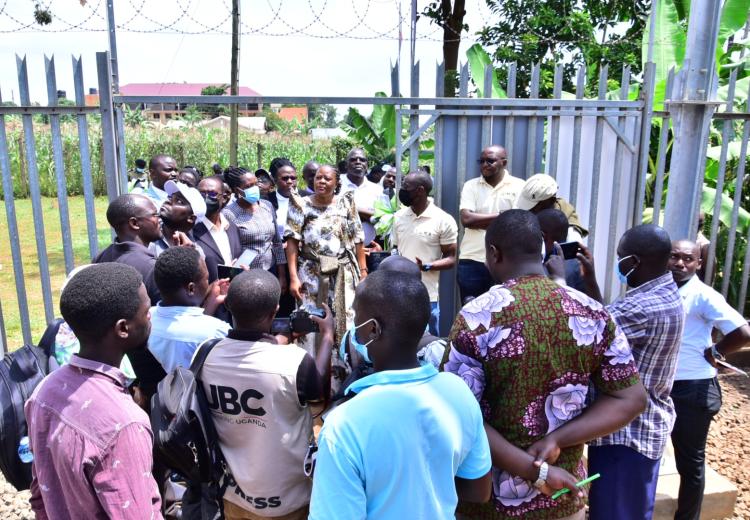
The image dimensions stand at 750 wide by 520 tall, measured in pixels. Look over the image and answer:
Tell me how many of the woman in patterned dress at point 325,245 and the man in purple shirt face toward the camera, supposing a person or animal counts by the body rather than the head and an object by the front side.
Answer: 1

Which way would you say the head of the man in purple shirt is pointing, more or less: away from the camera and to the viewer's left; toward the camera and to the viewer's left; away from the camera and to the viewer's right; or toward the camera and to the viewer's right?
away from the camera and to the viewer's right

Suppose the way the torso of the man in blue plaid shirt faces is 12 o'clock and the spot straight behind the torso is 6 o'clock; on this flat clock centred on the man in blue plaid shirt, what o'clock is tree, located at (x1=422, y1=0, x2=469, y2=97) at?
The tree is roughly at 1 o'clock from the man in blue plaid shirt.

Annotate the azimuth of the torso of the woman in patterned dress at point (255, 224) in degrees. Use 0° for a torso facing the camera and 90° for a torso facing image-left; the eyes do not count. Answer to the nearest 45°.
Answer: approximately 315°

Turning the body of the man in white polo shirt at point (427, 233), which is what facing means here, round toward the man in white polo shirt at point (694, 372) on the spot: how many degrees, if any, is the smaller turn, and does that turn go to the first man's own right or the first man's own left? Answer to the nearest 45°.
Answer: approximately 90° to the first man's own left

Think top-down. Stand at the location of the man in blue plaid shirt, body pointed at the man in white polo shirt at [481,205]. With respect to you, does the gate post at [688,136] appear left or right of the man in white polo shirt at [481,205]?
right

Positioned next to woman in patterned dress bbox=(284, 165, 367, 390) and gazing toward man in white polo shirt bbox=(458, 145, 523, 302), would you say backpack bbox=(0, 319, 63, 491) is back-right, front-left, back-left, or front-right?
back-right

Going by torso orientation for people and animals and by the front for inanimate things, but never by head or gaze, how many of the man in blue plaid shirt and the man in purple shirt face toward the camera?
0

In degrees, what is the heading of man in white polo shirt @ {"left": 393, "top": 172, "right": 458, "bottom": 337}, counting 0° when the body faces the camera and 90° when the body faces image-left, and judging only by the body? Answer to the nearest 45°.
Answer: approximately 45°

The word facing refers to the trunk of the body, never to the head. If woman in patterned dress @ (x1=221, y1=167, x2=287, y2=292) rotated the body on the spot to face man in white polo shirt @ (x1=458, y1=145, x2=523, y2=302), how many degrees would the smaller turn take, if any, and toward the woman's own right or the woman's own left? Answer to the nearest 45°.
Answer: approximately 45° to the woman's own left

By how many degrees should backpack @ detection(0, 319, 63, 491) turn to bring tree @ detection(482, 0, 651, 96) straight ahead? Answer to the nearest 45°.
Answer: approximately 180°

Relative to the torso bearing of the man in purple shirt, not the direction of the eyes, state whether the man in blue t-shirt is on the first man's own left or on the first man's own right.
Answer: on the first man's own right

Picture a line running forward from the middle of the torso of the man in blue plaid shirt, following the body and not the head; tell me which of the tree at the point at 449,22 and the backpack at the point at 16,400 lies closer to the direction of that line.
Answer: the tree
